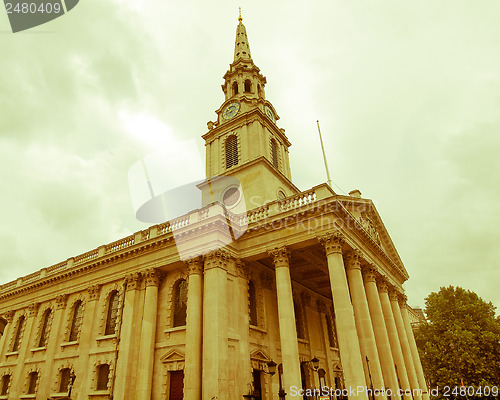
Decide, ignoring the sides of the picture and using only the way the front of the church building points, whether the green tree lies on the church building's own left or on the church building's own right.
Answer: on the church building's own left

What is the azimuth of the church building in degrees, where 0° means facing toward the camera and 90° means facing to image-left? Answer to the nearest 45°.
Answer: approximately 315°
